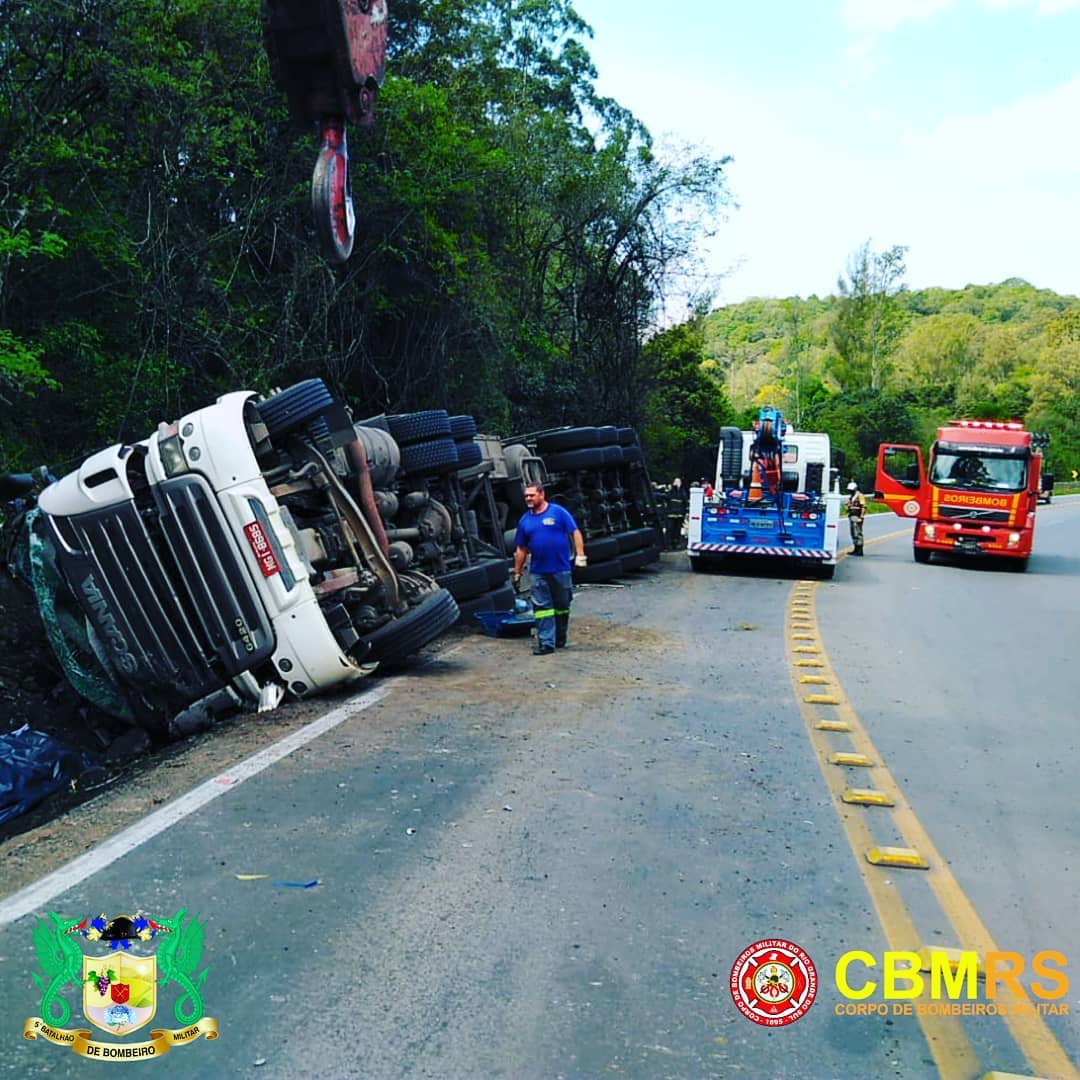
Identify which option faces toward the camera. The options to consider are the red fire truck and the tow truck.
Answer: the red fire truck

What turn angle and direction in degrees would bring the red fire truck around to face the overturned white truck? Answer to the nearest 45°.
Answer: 0° — it already faces it

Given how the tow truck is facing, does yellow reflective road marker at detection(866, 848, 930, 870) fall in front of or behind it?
behind

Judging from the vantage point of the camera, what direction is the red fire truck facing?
facing the viewer

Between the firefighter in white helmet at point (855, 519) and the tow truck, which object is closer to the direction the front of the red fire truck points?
the tow truck

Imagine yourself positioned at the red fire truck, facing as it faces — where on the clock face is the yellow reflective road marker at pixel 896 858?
The yellow reflective road marker is roughly at 12 o'clock from the red fire truck.

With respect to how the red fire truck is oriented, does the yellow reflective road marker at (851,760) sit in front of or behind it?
in front

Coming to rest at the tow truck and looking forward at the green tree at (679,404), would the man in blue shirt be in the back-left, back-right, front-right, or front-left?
back-left

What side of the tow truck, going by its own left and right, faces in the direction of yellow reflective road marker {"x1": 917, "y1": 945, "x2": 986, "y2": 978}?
back

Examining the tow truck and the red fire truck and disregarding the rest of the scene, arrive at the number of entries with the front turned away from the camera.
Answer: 1

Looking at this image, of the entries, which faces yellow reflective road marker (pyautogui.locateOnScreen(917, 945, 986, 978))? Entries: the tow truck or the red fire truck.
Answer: the red fire truck

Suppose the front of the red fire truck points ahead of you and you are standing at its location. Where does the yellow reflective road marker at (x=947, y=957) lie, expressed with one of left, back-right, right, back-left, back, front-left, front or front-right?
front

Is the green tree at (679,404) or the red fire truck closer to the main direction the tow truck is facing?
the green tree

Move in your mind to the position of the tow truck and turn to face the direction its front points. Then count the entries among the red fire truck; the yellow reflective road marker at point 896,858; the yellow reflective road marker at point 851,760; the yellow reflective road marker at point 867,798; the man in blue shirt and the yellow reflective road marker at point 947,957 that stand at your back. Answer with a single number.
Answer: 5

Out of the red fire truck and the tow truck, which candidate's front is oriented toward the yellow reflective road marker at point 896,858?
the red fire truck

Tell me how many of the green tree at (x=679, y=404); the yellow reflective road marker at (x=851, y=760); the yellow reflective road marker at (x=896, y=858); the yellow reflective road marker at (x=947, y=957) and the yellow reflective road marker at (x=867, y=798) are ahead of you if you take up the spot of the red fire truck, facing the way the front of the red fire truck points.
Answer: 4

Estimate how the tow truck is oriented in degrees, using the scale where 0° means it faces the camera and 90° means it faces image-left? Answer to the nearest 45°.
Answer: approximately 180°

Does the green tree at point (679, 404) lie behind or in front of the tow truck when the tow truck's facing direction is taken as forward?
in front

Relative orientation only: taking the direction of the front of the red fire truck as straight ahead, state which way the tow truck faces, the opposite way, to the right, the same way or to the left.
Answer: the opposite way
